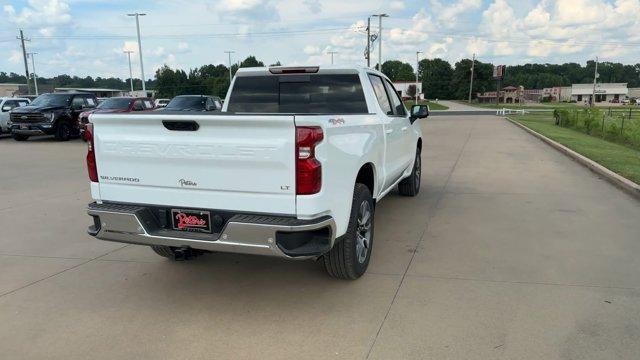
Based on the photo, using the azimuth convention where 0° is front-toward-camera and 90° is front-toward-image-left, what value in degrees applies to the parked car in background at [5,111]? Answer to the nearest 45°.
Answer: approximately 45°

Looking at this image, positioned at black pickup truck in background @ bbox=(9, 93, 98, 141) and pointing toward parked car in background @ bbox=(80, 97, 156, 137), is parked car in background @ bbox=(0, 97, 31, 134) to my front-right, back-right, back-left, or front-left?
back-left

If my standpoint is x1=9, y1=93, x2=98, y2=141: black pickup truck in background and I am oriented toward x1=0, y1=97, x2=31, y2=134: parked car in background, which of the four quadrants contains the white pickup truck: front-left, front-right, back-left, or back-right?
back-left

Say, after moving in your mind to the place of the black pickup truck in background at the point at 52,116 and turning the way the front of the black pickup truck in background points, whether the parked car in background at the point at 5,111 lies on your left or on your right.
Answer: on your right

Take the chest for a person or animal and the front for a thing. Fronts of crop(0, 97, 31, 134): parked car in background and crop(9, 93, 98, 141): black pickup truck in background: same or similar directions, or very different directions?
same or similar directions

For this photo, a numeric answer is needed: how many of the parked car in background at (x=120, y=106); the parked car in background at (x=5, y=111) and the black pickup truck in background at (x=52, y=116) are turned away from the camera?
0

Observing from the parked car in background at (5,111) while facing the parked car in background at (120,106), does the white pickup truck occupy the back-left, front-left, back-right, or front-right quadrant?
front-right

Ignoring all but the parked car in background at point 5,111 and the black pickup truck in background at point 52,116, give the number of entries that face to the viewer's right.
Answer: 0

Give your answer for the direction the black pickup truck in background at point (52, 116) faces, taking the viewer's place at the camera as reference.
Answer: facing the viewer and to the left of the viewer

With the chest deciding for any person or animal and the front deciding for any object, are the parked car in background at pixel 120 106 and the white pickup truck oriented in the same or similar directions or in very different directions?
very different directions

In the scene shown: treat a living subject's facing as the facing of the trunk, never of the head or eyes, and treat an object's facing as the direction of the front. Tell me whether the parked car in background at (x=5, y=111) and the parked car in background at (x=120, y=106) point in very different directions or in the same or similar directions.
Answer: same or similar directions

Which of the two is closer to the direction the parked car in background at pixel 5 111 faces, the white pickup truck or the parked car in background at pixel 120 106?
the white pickup truck

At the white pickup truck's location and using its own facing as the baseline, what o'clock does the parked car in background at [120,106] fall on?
The parked car in background is roughly at 10 o'clock from the white pickup truck.

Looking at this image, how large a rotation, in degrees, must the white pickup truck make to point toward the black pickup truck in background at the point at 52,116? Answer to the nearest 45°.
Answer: approximately 90° to its left

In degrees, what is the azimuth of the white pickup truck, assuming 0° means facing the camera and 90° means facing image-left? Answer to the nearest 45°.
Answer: approximately 225°

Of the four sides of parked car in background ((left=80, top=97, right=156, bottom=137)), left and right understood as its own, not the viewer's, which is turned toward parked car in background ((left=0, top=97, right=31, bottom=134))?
right
